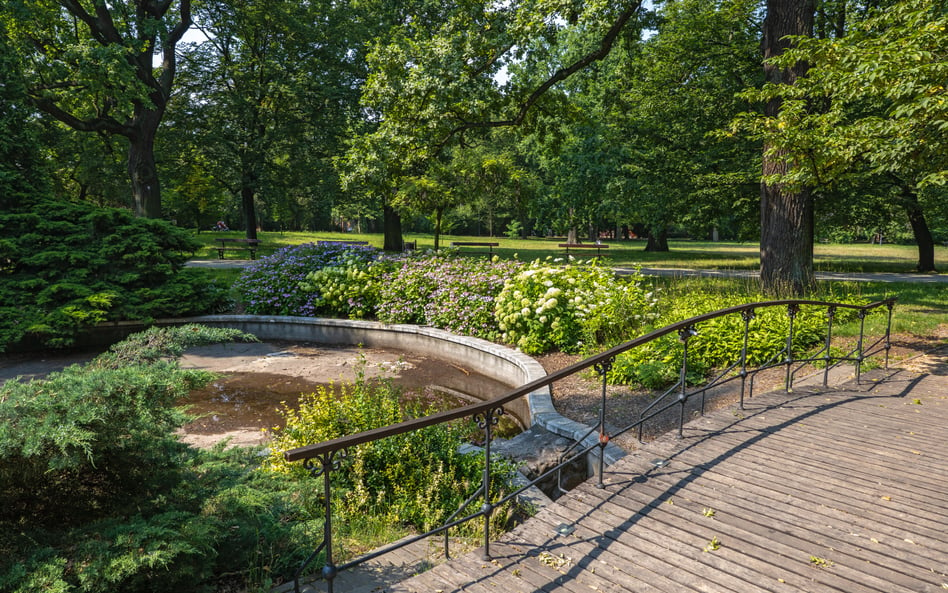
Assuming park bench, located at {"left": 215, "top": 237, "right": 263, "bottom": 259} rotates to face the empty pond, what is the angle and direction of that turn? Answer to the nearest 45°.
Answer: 0° — it already faces it

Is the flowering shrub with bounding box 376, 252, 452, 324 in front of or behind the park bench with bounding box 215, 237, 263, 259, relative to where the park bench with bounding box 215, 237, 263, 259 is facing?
in front

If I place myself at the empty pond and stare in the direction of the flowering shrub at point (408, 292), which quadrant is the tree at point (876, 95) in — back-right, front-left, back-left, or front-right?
front-right

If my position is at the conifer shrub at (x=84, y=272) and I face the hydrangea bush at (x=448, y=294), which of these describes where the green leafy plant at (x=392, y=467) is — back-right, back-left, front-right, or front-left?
front-right

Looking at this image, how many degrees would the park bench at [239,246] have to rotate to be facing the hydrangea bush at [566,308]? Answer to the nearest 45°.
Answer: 0° — it already faces it

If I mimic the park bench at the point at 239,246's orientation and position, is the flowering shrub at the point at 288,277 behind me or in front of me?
in front

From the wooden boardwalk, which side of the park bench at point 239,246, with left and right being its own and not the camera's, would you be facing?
front

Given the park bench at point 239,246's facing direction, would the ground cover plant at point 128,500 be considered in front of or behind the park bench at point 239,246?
in front

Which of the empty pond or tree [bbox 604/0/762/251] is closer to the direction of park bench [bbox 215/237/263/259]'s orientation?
the empty pond

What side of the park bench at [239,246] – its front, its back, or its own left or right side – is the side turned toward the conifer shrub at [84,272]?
front

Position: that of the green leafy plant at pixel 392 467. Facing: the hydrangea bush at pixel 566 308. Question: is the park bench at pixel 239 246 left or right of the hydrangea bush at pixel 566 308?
left

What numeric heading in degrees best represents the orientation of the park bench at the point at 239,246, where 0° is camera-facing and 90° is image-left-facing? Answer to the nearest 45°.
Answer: approximately 0°
